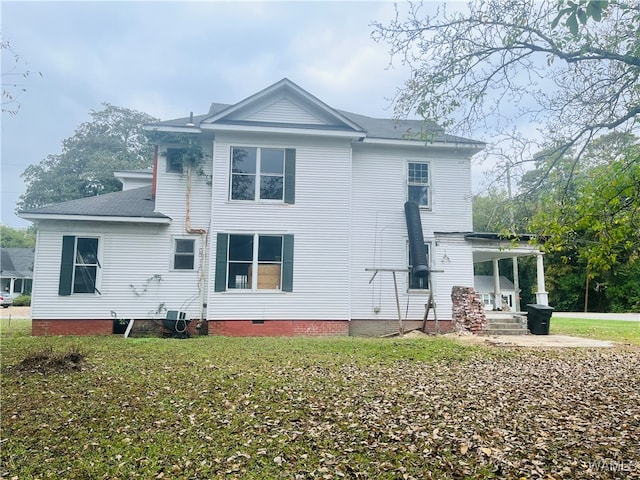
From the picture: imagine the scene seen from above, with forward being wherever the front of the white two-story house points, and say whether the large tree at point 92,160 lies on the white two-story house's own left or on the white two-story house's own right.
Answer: on the white two-story house's own left

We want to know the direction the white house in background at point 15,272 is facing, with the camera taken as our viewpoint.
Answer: facing the viewer

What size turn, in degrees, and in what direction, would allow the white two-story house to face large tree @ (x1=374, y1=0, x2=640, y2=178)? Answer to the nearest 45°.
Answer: approximately 45° to its right

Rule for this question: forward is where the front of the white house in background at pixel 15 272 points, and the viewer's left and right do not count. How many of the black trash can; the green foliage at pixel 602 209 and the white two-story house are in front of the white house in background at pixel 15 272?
3

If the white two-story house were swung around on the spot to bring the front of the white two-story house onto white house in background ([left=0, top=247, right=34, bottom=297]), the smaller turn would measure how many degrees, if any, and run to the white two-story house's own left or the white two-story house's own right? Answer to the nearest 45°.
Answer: approximately 135° to the white two-story house's own left

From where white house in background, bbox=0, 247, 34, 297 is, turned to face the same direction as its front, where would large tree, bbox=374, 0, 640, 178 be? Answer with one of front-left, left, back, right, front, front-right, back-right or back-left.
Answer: front

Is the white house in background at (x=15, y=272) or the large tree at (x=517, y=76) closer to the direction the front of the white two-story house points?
the large tree

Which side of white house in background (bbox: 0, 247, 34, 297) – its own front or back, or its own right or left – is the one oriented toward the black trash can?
front

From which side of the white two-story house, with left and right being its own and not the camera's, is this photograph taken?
right
